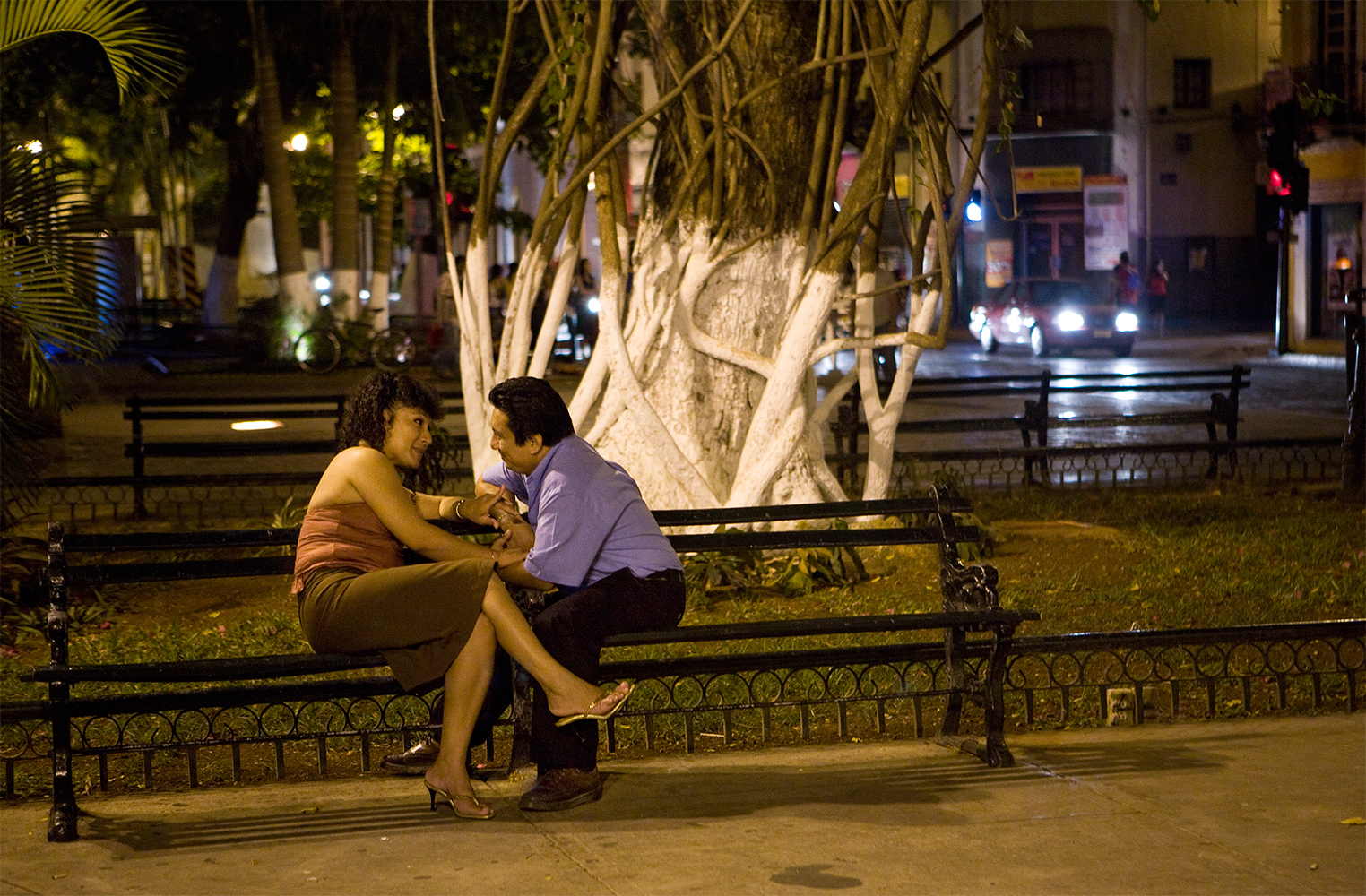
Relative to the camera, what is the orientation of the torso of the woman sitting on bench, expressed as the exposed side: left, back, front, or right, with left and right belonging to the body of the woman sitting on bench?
right

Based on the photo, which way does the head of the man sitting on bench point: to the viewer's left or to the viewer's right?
to the viewer's left

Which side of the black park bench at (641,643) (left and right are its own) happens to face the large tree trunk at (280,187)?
back

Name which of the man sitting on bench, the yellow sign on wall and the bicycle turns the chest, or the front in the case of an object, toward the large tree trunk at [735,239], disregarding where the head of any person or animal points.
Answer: the yellow sign on wall

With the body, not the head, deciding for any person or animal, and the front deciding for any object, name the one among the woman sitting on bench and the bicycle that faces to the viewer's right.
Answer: the woman sitting on bench

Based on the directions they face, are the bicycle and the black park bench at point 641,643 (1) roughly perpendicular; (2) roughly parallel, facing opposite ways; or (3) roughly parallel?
roughly perpendicular

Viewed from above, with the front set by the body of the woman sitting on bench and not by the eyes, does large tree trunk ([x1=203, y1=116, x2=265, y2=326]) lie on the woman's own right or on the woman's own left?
on the woman's own left

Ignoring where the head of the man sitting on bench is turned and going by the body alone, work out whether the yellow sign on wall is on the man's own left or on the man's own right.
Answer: on the man's own right

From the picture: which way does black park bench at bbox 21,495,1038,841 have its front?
toward the camera

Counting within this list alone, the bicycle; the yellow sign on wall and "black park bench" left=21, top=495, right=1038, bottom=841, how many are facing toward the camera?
2

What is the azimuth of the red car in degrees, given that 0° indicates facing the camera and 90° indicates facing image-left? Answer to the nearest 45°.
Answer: approximately 315°

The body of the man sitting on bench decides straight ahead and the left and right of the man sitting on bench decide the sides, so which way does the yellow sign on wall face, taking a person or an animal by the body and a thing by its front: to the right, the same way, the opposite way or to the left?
to the left

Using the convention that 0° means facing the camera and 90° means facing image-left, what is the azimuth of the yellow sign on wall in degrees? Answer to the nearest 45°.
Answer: approximately 0°

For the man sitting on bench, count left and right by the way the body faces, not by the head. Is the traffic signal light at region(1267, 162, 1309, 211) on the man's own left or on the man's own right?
on the man's own right

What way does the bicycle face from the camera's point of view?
to the viewer's left

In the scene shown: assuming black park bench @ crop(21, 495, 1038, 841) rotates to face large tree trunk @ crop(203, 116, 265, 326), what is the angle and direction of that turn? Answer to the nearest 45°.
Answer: approximately 180°

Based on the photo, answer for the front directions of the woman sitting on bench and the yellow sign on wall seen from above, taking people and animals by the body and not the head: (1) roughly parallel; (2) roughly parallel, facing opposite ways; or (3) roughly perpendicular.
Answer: roughly perpendicular

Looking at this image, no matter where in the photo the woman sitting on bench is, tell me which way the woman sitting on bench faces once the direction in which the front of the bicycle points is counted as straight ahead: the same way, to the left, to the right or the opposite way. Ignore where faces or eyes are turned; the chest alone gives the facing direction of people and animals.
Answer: the opposite way

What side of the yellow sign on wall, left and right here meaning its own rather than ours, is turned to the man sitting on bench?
front
